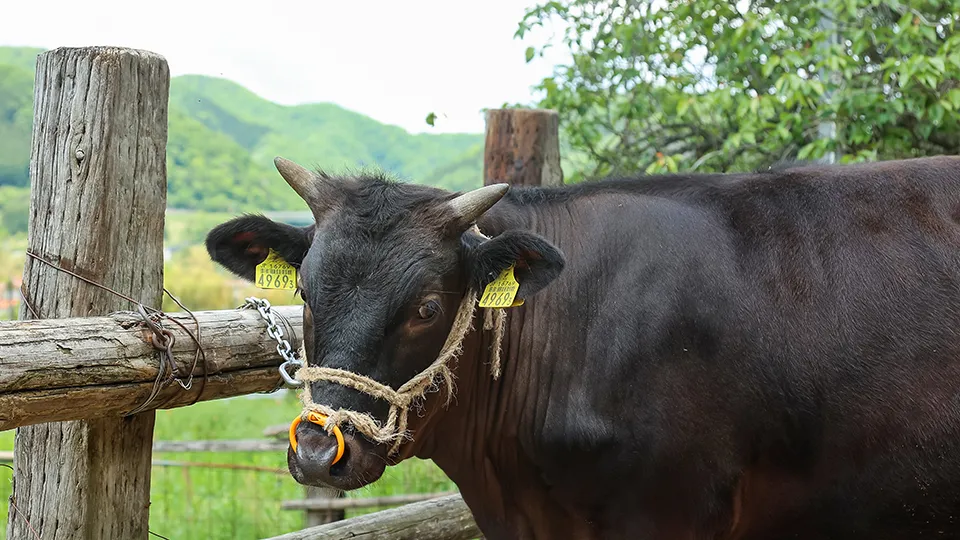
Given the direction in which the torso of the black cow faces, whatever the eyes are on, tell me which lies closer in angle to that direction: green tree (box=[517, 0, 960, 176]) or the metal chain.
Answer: the metal chain

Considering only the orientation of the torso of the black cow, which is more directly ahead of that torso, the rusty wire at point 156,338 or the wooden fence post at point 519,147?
the rusty wire

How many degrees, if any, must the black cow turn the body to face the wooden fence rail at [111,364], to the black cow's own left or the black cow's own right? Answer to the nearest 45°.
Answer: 0° — it already faces it

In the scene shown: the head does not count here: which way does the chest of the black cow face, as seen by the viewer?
to the viewer's left

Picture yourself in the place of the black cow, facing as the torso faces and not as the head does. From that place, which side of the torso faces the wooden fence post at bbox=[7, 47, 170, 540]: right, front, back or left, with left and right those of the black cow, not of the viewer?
front

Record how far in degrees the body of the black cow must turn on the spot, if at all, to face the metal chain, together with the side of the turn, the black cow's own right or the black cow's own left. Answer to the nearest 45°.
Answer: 0° — it already faces it

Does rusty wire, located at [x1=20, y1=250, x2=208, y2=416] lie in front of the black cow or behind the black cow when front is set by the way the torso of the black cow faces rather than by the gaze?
in front

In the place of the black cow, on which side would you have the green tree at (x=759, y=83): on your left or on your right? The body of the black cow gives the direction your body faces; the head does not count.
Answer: on your right
